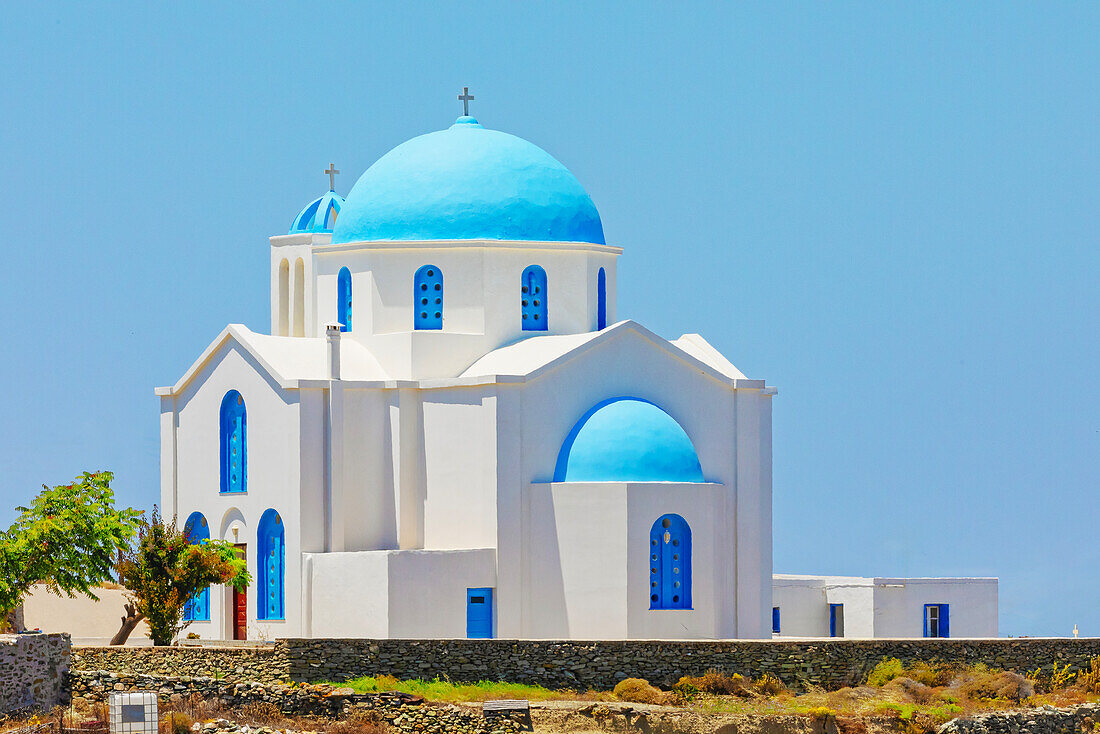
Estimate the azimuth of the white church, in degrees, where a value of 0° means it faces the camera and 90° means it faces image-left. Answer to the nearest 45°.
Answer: approximately 135°

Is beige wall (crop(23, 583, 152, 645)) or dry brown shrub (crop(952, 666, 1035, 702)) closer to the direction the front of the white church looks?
the beige wall

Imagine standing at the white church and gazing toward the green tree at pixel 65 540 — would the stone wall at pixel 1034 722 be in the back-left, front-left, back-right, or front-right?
back-left

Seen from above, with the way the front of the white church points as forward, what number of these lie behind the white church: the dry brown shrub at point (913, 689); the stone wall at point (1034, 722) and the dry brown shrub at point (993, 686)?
3

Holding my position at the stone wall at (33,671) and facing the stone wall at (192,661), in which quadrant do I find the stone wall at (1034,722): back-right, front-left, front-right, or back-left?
front-right

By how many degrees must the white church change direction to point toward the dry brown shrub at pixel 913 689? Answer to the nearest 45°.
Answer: approximately 180°

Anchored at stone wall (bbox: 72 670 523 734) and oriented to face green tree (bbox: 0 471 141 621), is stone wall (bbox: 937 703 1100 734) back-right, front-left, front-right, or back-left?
back-right

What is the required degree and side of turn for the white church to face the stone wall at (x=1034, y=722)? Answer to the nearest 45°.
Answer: approximately 180°

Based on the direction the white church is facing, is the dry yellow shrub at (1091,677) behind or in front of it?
behind
